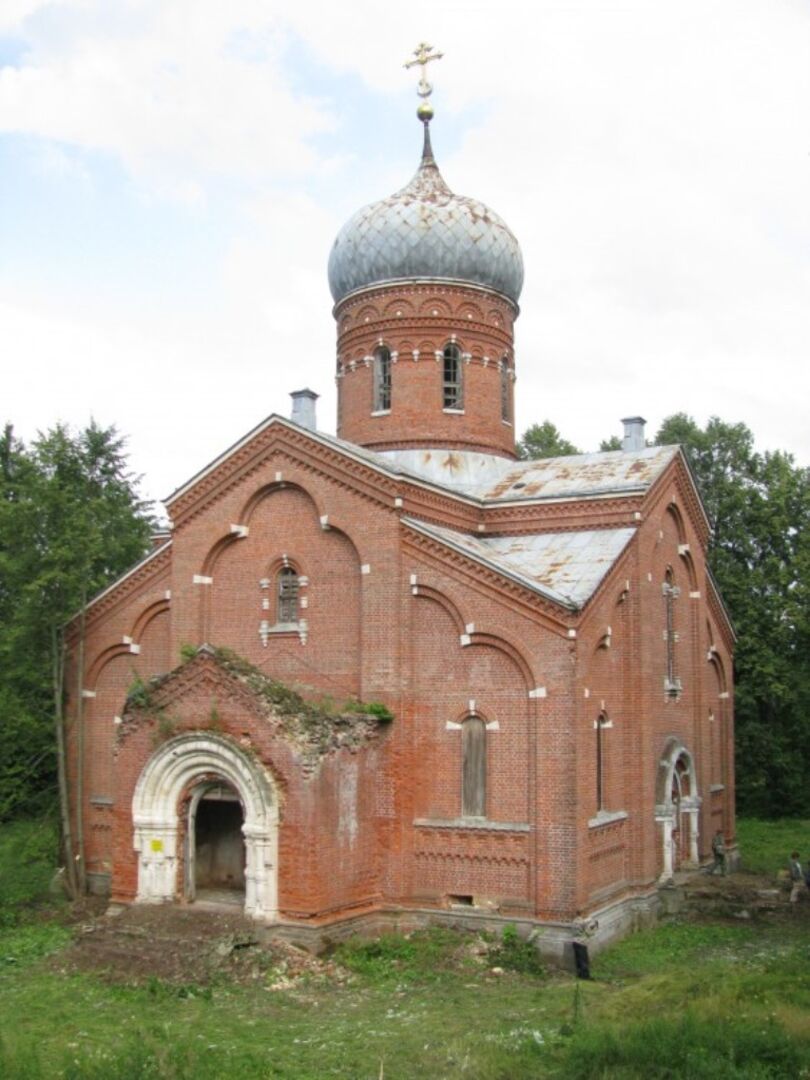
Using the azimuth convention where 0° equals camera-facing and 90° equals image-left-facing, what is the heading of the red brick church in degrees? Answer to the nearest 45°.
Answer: approximately 45°

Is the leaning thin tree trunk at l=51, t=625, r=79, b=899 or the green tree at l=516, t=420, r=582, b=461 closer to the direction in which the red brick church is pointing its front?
the leaning thin tree trunk

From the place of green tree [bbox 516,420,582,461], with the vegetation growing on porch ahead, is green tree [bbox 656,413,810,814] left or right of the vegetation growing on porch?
left

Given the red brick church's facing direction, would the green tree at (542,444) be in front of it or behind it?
behind

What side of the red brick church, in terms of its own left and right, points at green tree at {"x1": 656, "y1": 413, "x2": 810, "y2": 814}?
back
